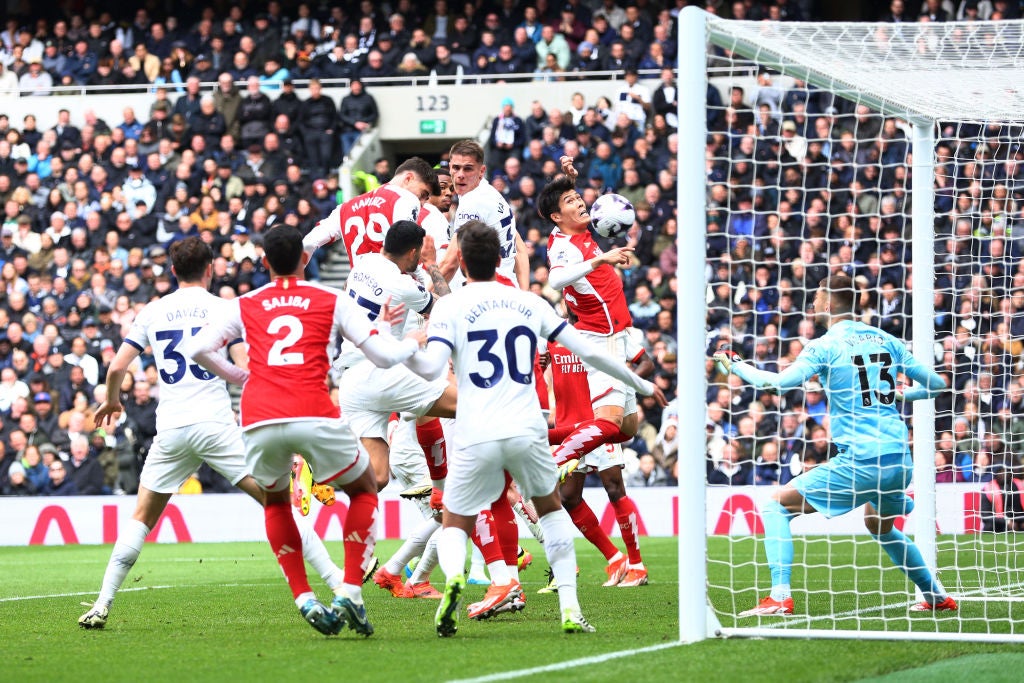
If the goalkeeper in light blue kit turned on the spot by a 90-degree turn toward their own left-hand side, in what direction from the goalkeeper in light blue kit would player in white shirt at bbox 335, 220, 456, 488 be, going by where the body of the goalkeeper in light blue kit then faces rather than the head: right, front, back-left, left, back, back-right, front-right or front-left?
front-right

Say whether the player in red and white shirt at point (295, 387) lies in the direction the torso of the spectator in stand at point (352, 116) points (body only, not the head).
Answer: yes

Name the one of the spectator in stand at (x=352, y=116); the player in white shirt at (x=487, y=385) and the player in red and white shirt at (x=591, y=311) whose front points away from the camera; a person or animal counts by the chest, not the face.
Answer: the player in white shirt

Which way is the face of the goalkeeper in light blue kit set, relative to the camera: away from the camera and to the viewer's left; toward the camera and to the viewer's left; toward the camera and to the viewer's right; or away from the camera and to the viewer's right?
away from the camera and to the viewer's left

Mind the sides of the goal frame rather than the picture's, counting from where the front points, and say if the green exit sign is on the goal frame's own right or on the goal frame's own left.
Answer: on the goal frame's own right

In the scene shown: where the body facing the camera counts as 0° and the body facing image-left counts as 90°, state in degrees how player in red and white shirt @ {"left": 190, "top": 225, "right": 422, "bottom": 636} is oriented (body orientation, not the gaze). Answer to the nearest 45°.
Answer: approximately 180°

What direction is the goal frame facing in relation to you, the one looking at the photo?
facing to the left of the viewer

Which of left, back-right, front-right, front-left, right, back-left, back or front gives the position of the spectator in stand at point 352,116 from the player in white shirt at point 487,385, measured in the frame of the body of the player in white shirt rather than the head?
front

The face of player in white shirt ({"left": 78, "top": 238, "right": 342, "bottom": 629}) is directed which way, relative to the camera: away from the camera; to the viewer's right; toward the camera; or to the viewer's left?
away from the camera

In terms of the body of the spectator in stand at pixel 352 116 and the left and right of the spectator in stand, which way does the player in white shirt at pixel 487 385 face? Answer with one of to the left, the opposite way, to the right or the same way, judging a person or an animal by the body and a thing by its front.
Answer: the opposite way

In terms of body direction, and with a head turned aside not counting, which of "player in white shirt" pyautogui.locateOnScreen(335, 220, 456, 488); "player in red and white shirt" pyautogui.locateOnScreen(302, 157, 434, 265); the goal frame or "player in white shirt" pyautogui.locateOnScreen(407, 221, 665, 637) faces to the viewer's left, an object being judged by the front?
the goal frame

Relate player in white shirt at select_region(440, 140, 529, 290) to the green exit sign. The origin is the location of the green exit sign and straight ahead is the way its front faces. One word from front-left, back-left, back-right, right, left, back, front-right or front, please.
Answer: front

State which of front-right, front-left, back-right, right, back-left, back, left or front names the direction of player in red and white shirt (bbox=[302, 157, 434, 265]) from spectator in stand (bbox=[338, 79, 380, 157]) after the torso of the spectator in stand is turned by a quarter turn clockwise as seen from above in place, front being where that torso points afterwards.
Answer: left

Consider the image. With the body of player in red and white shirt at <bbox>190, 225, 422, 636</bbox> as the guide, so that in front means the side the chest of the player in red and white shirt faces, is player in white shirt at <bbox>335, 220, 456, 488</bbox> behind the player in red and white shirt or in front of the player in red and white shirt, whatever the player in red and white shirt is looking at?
in front

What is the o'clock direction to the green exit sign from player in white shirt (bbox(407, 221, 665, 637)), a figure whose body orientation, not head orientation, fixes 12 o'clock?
The green exit sign is roughly at 12 o'clock from the player in white shirt.

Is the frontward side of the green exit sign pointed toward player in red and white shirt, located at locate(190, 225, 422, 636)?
yes

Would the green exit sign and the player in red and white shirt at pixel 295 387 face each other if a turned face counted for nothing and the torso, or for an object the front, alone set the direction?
yes

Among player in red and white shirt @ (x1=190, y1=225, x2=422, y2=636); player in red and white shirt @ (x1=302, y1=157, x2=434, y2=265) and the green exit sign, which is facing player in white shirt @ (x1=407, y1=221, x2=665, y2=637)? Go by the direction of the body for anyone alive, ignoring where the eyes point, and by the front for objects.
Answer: the green exit sign

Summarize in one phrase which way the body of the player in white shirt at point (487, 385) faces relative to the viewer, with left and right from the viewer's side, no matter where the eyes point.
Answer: facing away from the viewer
